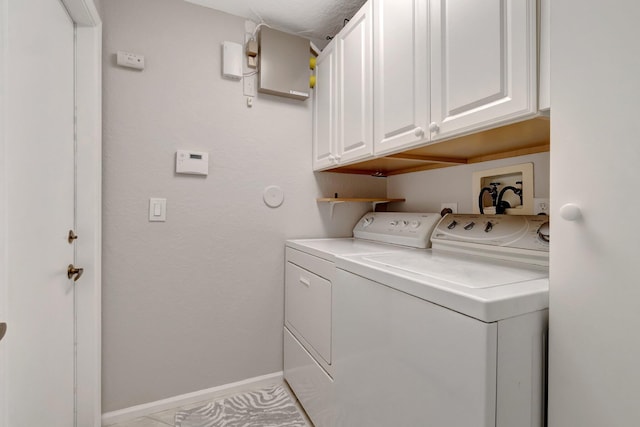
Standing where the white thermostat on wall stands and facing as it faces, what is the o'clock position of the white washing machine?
The white washing machine is roughly at 11 o'clock from the white thermostat on wall.

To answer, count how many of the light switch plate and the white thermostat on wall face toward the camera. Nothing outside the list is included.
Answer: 2

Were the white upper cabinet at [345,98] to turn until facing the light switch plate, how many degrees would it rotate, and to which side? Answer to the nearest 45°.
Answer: approximately 45° to its right

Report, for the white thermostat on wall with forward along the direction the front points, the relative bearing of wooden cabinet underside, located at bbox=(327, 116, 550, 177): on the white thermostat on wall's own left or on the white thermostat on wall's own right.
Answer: on the white thermostat on wall's own left

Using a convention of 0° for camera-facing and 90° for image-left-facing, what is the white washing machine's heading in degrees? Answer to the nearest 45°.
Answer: approximately 45°

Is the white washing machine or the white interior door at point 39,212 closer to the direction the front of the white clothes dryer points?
the white interior door

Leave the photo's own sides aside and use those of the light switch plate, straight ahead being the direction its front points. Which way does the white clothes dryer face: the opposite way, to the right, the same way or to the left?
to the right

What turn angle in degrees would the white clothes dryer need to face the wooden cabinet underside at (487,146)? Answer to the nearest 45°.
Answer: approximately 135° to its left

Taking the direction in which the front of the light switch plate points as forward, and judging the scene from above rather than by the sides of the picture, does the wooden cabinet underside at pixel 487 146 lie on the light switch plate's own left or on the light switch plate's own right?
on the light switch plate's own left

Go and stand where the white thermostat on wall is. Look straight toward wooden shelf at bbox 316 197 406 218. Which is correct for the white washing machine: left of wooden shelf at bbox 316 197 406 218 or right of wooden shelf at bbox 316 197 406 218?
right

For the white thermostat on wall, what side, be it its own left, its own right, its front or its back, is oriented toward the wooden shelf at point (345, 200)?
left
